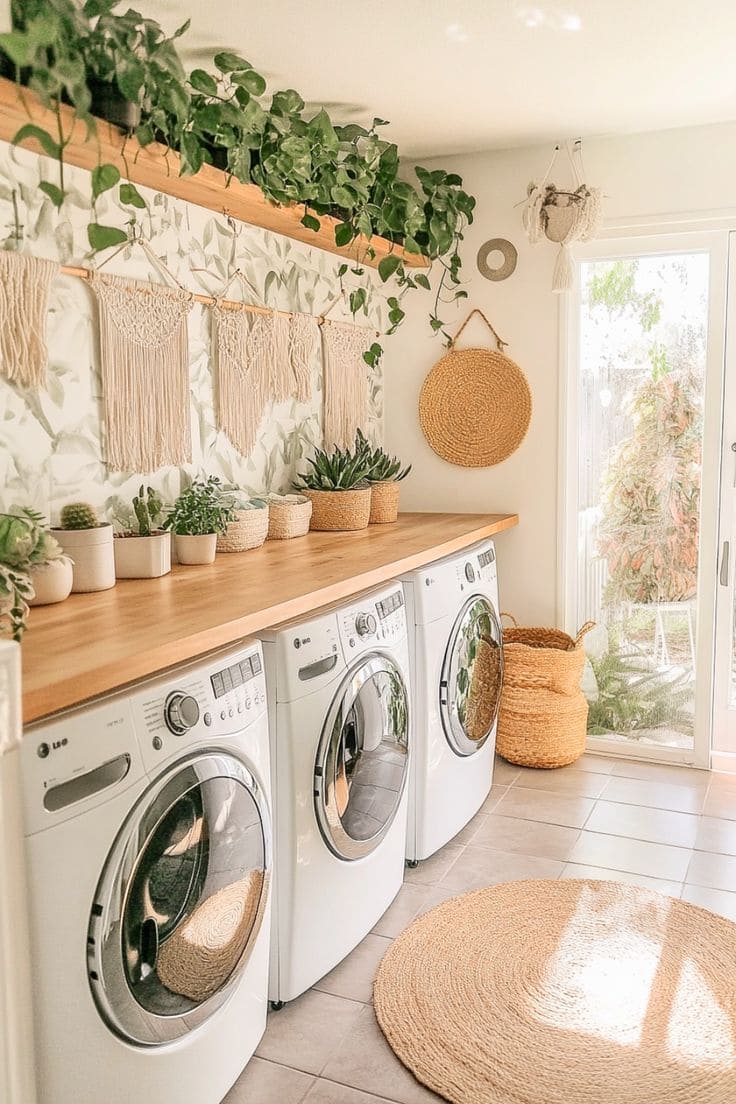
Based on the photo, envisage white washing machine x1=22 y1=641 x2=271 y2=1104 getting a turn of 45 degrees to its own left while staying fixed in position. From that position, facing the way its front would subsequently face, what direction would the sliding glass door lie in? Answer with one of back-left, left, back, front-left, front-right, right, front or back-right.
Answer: front-left

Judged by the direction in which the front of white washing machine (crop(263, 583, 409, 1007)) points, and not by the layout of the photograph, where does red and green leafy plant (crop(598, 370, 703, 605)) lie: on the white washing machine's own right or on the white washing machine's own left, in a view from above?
on the white washing machine's own left

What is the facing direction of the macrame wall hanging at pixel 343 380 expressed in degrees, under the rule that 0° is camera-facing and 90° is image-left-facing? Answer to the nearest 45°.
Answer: approximately 315°

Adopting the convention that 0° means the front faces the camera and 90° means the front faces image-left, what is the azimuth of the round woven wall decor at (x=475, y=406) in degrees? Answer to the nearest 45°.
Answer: approximately 0°

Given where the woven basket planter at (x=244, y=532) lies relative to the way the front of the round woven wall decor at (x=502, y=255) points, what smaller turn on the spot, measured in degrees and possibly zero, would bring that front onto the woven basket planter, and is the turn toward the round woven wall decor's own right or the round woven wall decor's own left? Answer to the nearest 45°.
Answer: approximately 45° to the round woven wall decor's own right

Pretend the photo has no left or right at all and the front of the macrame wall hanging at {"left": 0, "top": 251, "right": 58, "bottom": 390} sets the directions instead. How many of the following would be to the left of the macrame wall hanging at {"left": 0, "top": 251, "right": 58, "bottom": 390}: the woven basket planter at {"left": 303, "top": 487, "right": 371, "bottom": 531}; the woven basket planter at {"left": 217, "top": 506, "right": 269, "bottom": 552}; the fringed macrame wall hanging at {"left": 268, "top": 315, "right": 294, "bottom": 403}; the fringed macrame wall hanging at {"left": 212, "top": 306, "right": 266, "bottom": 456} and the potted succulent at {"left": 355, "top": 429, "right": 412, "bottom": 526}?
5

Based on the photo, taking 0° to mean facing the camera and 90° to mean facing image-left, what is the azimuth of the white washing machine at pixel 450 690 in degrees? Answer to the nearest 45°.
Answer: approximately 315°

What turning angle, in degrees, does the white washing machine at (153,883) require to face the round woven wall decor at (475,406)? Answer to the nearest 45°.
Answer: approximately 90° to its left

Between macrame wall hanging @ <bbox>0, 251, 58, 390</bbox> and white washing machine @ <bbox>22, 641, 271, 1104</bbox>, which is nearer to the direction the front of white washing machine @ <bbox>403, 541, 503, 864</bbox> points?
the white washing machine

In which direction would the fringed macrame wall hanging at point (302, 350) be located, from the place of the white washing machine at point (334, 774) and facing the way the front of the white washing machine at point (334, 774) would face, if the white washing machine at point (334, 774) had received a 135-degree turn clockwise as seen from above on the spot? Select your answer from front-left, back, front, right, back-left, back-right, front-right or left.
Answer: right

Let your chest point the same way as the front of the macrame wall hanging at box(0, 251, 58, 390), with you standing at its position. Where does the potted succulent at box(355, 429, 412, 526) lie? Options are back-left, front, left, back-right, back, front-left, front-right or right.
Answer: left

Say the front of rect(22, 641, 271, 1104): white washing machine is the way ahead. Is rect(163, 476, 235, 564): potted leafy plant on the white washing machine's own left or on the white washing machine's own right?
on the white washing machine's own left

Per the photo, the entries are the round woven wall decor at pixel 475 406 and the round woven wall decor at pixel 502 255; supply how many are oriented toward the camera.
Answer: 2
